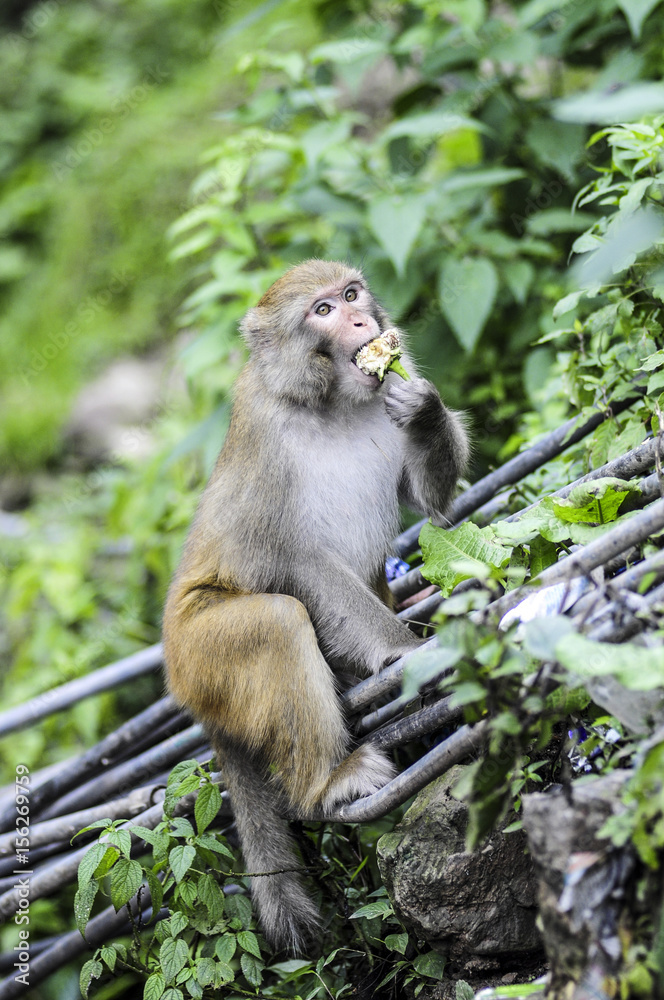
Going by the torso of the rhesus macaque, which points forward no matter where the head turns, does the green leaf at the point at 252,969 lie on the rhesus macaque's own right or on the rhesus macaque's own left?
on the rhesus macaque's own right

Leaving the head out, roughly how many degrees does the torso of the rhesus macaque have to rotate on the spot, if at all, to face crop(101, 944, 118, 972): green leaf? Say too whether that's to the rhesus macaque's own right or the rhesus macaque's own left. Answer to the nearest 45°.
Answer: approximately 90° to the rhesus macaque's own right

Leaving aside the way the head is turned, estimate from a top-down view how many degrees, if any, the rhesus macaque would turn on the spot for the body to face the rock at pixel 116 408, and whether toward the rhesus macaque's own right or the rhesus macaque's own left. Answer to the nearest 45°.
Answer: approximately 135° to the rhesus macaque's own left

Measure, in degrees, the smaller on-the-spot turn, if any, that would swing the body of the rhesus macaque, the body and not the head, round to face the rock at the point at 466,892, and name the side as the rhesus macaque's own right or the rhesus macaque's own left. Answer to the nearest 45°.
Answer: approximately 45° to the rhesus macaque's own right

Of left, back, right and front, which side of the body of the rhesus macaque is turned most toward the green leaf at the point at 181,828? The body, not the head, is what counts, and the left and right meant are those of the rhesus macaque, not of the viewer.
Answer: right

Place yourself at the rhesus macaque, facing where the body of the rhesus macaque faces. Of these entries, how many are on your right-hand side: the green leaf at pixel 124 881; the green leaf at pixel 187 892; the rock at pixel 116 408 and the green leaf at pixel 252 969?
3

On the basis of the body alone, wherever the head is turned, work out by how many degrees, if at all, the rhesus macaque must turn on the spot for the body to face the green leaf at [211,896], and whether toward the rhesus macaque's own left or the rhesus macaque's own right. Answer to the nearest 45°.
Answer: approximately 90° to the rhesus macaque's own right

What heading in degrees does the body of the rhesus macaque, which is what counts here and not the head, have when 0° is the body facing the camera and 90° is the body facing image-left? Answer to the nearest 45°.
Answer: approximately 315°

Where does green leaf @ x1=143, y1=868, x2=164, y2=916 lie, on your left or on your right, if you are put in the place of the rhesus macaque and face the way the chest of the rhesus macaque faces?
on your right
